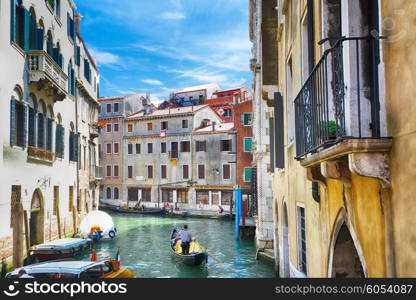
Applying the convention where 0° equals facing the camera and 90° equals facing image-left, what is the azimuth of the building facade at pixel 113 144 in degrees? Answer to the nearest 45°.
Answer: approximately 0°

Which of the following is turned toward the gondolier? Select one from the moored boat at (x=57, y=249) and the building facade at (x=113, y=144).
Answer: the building facade

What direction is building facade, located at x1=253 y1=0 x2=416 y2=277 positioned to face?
to the viewer's left

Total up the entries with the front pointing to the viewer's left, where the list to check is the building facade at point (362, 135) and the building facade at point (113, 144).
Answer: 1

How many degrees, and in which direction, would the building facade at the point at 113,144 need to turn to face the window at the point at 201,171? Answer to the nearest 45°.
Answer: approximately 45° to its left
